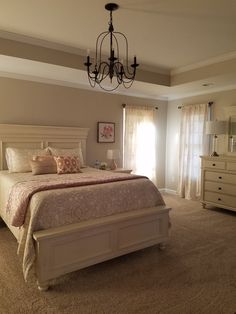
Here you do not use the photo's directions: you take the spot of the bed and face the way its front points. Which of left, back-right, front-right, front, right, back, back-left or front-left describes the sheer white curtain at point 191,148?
left

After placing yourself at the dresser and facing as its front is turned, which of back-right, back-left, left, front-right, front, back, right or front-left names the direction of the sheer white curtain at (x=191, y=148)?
right

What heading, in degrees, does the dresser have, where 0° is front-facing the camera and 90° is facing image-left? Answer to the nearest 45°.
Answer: approximately 45°

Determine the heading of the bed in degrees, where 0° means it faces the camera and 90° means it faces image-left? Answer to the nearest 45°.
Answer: approximately 315°

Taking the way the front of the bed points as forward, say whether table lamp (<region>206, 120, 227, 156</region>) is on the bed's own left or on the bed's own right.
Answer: on the bed's own left

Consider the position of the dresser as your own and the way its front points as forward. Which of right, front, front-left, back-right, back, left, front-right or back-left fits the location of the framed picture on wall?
front-right

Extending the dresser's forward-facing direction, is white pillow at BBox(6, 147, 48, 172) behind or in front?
in front

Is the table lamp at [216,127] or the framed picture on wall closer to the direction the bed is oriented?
the table lamp
